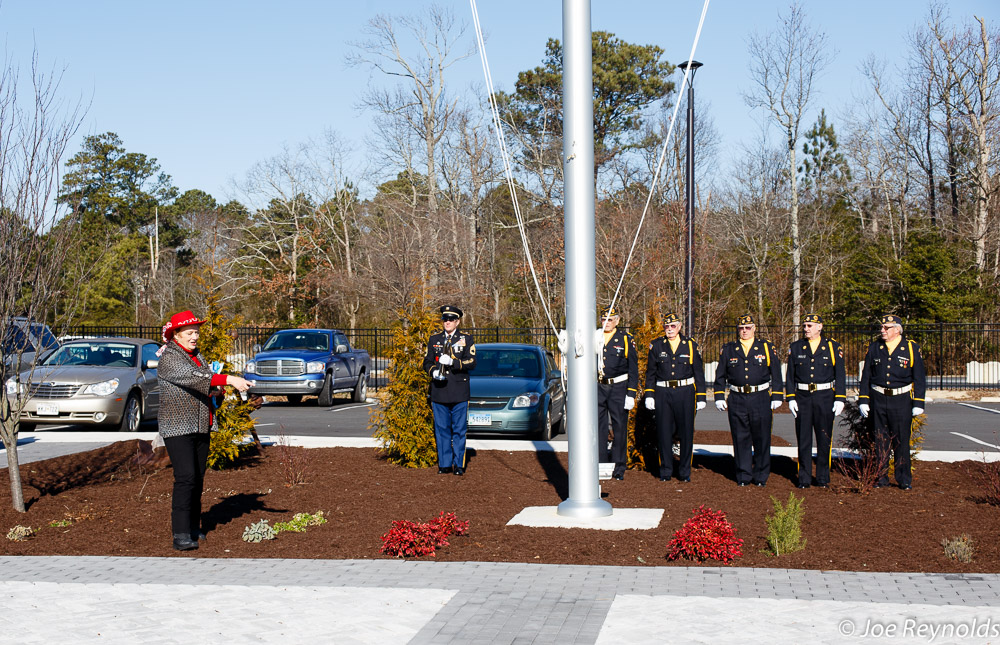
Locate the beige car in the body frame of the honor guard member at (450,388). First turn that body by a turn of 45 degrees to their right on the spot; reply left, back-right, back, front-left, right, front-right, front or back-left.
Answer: right

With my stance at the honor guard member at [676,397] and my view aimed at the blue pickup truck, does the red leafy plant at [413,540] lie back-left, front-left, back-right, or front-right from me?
back-left

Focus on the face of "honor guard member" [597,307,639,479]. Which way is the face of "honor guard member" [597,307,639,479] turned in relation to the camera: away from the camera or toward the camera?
toward the camera

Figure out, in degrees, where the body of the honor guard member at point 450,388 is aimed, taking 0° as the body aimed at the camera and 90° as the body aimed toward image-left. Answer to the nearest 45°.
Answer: approximately 0°

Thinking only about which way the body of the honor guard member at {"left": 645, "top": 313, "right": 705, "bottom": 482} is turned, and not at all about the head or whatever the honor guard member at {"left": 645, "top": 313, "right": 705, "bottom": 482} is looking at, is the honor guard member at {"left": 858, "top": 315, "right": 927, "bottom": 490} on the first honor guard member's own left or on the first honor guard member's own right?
on the first honor guard member's own left

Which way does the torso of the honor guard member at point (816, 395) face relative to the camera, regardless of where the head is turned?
toward the camera

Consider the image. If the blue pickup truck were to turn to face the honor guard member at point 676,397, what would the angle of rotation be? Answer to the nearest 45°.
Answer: approximately 45° to its left

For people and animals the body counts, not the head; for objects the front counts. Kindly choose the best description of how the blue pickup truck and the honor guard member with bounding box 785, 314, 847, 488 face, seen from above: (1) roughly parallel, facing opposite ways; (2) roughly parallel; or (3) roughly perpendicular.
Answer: roughly parallel

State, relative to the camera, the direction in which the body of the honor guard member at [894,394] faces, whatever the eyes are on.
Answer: toward the camera

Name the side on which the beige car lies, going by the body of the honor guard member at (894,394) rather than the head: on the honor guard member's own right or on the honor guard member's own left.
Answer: on the honor guard member's own right

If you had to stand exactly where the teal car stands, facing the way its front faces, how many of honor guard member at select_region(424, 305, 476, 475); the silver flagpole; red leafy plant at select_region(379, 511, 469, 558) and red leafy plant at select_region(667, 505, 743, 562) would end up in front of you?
4

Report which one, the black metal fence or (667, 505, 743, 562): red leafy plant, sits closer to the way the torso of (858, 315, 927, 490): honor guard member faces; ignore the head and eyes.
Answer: the red leafy plant

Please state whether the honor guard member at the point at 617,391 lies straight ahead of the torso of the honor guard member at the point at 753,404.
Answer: no

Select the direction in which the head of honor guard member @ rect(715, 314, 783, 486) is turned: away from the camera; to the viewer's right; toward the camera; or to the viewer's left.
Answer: toward the camera

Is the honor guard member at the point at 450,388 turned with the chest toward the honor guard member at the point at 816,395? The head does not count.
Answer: no

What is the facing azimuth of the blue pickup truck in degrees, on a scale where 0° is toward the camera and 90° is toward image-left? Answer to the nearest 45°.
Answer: approximately 45°

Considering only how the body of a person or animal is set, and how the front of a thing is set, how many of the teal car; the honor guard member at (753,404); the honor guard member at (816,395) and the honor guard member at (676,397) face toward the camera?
4

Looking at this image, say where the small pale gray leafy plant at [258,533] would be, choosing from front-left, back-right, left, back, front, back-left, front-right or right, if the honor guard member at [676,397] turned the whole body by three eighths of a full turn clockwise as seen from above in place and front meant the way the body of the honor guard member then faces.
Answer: left

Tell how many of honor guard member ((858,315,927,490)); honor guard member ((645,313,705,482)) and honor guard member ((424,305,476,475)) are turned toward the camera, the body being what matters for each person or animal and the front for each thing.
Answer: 3

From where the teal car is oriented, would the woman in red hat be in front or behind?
in front

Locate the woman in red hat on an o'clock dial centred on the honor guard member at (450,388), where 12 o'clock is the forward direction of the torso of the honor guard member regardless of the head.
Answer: The woman in red hat is roughly at 1 o'clock from the honor guard member.
